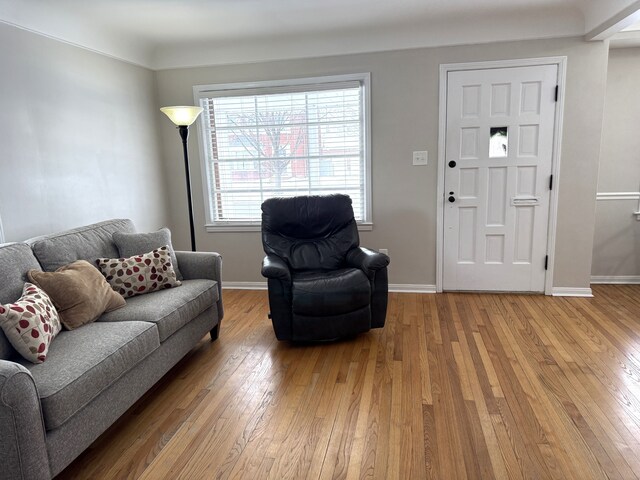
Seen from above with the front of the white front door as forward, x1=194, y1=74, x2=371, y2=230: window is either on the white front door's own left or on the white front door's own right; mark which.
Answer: on the white front door's own right

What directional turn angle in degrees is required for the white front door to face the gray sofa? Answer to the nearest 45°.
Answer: approximately 45° to its right

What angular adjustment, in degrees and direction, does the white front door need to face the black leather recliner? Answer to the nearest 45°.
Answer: approximately 45° to its right

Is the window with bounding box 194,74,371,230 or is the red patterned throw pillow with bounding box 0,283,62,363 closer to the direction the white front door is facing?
the red patterned throw pillow

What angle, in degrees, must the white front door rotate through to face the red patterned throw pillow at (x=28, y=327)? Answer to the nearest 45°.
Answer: approximately 45° to its right

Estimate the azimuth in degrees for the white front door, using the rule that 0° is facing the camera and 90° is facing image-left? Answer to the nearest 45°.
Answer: approximately 0°
